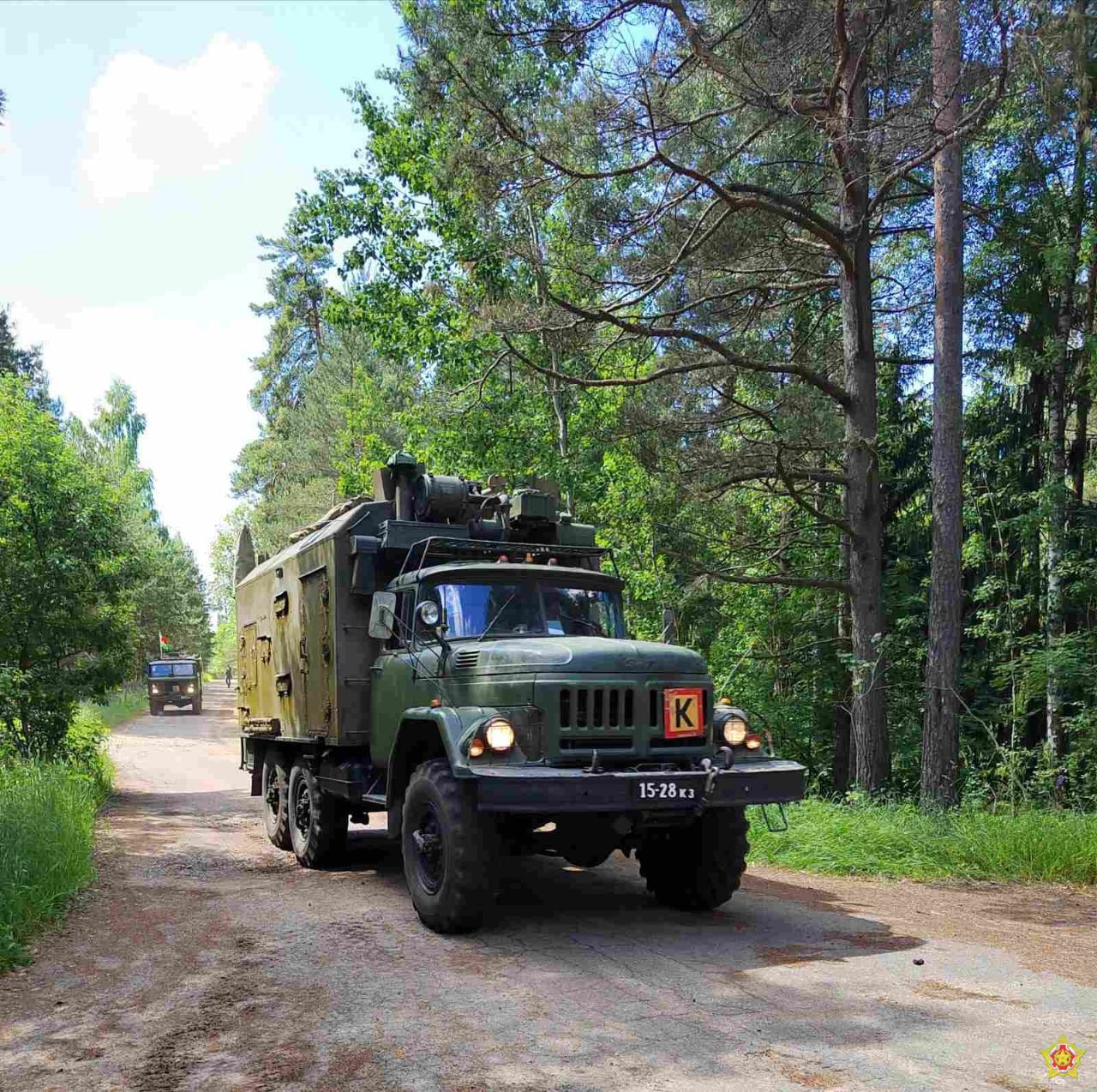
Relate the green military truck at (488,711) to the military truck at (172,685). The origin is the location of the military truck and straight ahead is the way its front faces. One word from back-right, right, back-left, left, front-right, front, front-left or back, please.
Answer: front

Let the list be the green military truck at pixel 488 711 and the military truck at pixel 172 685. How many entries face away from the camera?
0

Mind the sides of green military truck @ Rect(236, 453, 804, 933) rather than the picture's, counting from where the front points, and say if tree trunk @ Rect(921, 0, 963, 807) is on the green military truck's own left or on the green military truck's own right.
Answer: on the green military truck's own left

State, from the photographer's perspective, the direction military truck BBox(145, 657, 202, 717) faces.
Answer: facing the viewer

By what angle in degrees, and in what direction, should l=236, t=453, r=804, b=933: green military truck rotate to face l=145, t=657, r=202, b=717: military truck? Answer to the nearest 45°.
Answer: approximately 135° to its left

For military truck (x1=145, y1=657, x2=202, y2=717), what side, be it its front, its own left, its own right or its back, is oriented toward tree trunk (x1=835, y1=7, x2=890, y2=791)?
front

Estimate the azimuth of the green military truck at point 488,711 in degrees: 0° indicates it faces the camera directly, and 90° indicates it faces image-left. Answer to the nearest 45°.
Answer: approximately 315°

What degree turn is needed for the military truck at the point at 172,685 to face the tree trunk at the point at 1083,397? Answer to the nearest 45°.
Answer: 0° — it already faces it

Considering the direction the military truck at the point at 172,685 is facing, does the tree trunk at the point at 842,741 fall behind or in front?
in front

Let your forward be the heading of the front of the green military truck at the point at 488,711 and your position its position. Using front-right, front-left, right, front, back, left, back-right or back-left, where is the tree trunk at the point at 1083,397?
left

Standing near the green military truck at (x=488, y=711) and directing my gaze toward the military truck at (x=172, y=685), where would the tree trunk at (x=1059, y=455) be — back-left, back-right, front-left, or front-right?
front-right
